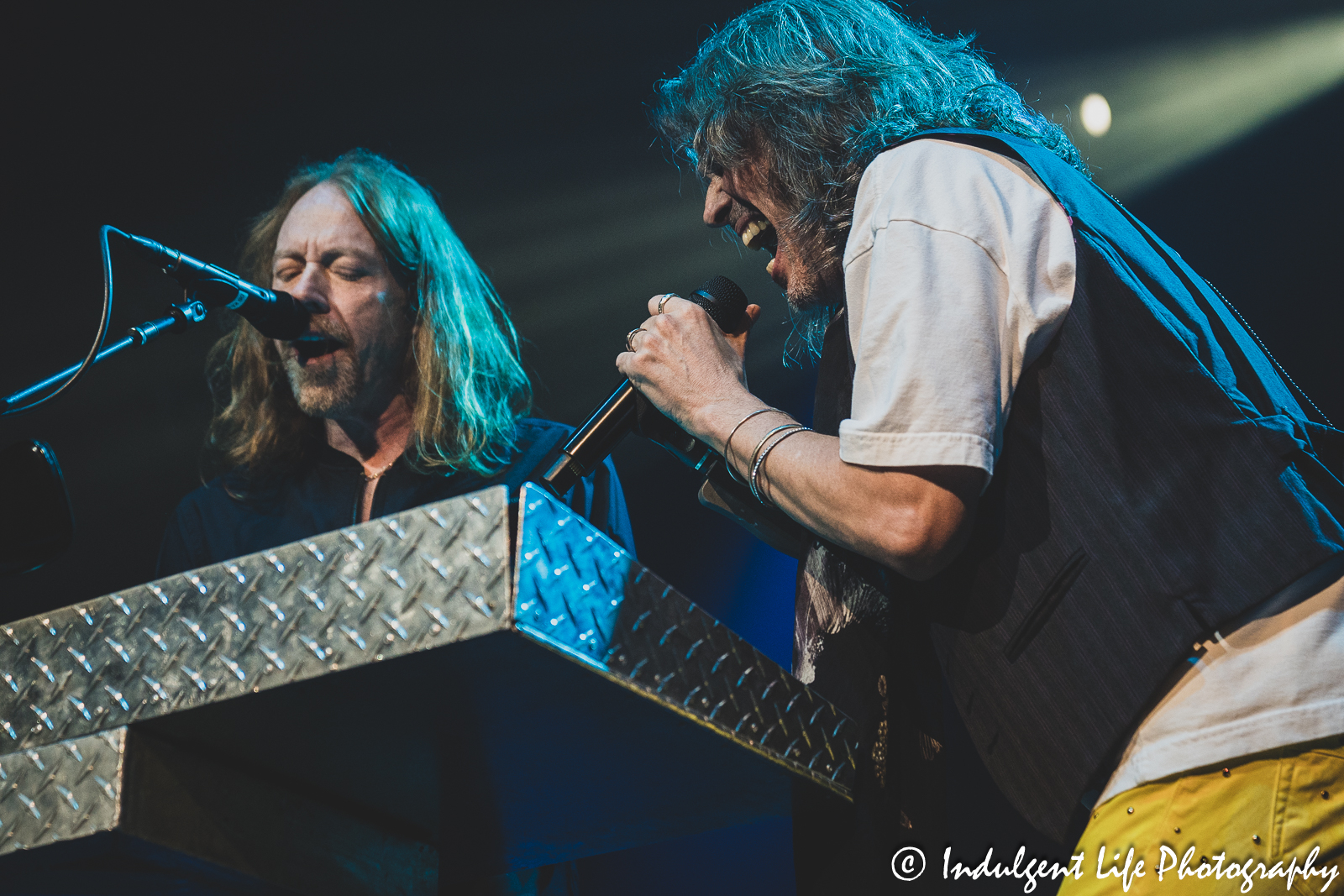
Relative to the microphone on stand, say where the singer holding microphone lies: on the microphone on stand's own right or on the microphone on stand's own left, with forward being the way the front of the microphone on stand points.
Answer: on the microphone on stand's own right

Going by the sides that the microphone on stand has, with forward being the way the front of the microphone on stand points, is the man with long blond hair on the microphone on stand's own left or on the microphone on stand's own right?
on the microphone on stand's own left

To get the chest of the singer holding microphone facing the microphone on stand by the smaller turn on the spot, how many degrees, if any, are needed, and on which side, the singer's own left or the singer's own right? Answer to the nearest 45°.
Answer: approximately 45° to the singer's own right

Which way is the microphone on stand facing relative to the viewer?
to the viewer's right

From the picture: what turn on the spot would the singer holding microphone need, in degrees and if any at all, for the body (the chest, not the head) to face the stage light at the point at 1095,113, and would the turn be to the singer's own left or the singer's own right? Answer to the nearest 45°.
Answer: approximately 90° to the singer's own right

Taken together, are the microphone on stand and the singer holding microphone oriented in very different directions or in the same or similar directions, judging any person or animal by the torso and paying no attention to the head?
very different directions

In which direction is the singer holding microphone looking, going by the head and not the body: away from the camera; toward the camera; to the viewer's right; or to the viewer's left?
to the viewer's left

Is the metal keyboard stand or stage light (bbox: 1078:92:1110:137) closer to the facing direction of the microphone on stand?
the stage light

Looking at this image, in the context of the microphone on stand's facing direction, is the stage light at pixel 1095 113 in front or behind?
in front

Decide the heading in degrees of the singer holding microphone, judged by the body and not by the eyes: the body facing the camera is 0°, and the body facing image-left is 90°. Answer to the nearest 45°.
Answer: approximately 90°

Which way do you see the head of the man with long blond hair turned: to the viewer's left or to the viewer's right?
to the viewer's left

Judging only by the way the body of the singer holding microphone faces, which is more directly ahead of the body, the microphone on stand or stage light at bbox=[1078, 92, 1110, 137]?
the microphone on stand
